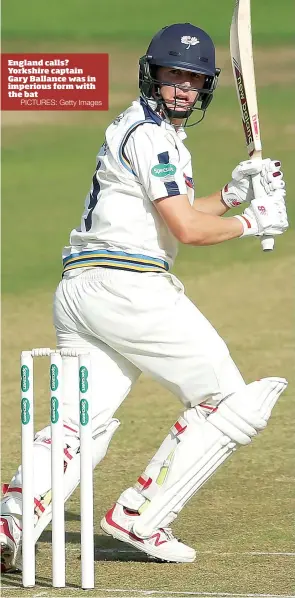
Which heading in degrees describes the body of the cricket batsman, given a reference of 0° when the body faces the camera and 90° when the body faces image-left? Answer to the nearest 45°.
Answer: approximately 270°
